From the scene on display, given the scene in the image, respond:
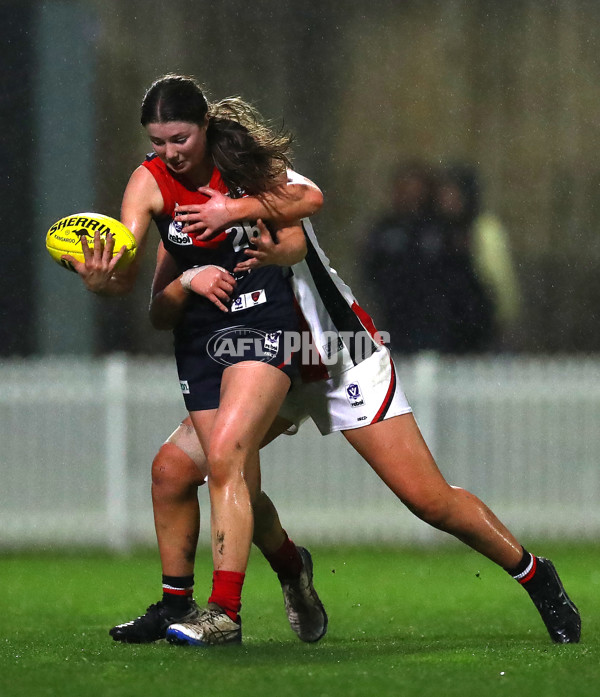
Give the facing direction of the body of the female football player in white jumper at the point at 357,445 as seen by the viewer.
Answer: to the viewer's left

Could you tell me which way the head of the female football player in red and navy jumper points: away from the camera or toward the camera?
toward the camera

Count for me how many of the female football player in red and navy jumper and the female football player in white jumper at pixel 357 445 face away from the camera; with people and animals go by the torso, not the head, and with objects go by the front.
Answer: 0
